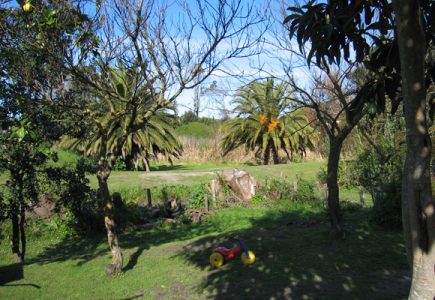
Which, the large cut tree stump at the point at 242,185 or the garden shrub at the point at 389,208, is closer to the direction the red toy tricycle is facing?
the garden shrub

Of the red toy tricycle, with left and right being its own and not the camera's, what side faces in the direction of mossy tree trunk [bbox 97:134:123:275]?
back

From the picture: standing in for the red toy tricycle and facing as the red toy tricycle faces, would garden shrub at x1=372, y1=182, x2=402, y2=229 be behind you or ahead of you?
ahead

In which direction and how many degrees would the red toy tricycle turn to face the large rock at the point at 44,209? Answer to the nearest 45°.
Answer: approximately 135° to its left

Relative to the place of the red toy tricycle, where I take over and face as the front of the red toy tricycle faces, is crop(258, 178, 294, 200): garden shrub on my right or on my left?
on my left

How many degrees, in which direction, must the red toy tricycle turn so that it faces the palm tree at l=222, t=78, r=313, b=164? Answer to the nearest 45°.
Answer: approximately 90° to its left

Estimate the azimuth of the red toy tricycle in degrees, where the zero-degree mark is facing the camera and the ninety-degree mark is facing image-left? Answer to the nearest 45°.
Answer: approximately 270°

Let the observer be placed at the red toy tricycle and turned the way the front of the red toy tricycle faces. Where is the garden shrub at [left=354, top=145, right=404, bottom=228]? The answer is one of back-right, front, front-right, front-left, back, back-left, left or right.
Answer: front-left

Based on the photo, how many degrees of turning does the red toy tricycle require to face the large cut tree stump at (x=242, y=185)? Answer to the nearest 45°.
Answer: approximately 90° to its left

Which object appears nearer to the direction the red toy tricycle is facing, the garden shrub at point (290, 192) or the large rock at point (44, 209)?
the garden shrub
